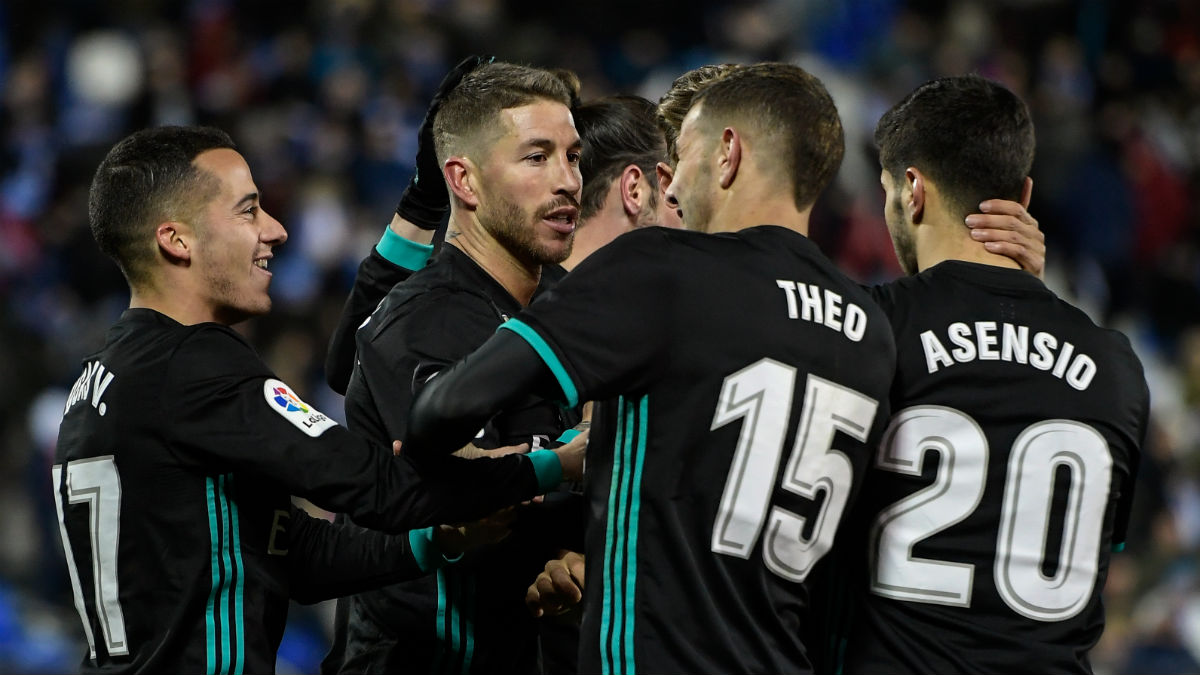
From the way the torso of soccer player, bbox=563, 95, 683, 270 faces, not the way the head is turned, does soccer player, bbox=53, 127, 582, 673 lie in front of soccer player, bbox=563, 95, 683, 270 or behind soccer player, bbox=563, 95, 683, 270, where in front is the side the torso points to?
behind

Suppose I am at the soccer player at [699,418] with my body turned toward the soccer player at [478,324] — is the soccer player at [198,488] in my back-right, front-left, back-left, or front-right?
front-left

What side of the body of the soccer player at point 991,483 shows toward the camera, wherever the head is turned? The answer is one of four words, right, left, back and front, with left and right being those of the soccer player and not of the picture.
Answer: back

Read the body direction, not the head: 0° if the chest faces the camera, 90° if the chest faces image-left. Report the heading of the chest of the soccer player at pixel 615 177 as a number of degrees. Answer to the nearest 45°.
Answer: approximately 225°

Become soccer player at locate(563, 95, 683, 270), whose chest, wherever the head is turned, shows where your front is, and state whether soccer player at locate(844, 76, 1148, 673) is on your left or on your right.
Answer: on your right

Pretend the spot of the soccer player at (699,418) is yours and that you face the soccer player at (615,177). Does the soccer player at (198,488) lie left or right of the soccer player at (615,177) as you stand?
left

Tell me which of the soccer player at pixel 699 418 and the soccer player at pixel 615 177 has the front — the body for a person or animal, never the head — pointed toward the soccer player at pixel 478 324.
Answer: the soccer player at pixel 699 418

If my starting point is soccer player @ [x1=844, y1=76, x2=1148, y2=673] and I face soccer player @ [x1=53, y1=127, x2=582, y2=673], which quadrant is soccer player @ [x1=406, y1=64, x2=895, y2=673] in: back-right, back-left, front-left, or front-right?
front-left

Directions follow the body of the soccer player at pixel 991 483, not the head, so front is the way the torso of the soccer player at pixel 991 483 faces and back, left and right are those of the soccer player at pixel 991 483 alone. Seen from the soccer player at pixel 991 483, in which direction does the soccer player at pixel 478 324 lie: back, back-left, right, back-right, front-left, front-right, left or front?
left

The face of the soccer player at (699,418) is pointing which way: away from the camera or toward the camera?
away from the camera

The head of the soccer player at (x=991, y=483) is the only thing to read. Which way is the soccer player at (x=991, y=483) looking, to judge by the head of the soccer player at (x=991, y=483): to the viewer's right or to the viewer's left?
to the viewer's left

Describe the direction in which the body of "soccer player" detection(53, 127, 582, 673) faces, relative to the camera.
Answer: to the viewer's right

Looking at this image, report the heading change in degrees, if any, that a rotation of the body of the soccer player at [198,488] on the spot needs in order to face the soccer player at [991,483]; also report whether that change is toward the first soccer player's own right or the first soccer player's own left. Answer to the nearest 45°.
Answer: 0° — they already face them

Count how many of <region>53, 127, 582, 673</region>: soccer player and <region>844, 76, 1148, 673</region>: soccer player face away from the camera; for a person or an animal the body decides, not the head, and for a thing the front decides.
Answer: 1

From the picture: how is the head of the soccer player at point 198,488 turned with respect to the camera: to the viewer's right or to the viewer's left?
to the viewer's right
